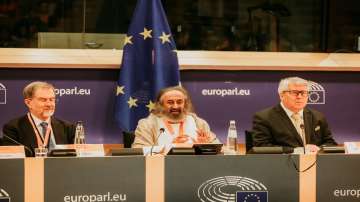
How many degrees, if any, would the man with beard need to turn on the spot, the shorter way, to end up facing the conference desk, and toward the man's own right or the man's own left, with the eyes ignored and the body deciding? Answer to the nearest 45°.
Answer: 0° — they already face it

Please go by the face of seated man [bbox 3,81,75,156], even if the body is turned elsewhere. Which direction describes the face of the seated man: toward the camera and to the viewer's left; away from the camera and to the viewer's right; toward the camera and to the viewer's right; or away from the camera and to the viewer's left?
toward the camera and to the viewer's right

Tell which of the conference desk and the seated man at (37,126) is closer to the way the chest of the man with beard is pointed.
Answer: the conference desk

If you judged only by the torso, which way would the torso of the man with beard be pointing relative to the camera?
toward the camera

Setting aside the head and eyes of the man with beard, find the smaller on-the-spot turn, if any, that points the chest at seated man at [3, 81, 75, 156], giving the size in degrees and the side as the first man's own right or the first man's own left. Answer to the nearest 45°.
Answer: approximately 45° to the first man's own right

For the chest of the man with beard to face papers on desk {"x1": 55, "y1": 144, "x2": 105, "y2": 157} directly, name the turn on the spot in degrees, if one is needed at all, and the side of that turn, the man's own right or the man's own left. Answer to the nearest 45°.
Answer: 0° — they already face it

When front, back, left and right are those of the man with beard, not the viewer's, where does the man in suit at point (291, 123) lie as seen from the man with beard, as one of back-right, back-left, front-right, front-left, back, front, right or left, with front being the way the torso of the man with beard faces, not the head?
left

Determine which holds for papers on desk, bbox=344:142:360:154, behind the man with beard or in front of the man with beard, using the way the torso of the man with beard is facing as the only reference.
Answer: in front
